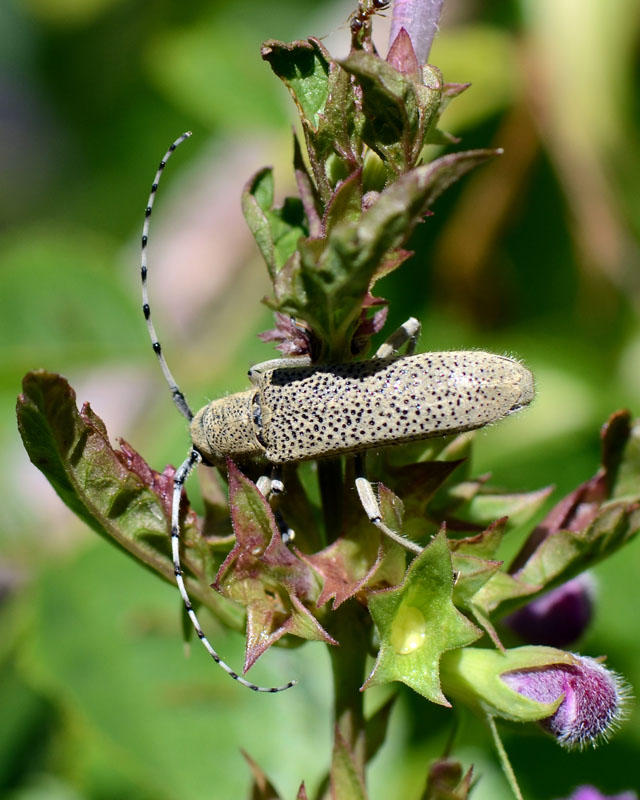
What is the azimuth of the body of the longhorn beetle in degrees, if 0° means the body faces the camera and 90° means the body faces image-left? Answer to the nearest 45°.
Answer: approximately 90°
